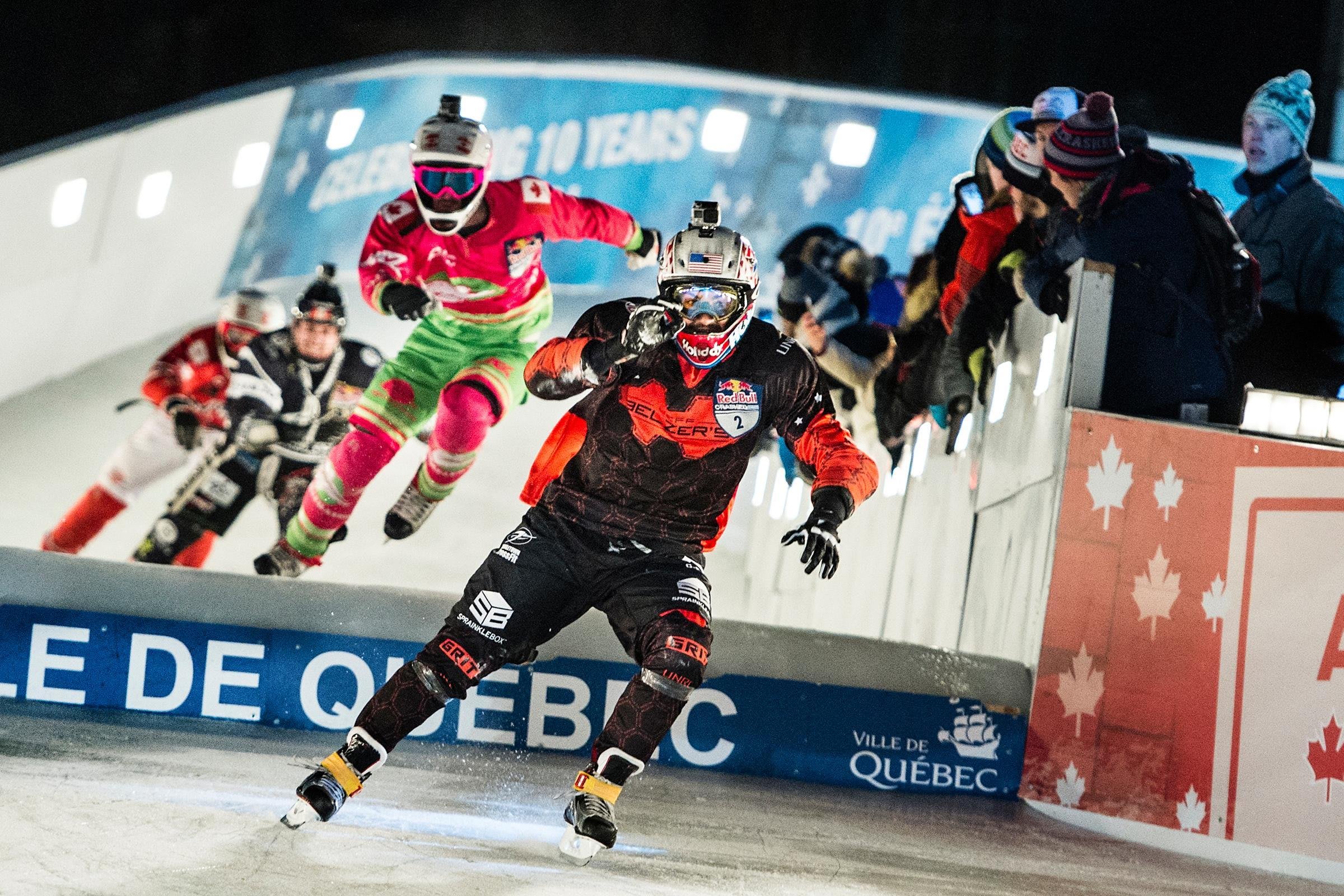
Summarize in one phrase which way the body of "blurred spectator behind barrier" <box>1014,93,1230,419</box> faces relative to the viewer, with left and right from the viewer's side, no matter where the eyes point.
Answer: facing to the left of the viewer

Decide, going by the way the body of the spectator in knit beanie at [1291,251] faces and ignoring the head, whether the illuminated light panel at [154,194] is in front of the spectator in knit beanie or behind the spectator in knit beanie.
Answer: in front

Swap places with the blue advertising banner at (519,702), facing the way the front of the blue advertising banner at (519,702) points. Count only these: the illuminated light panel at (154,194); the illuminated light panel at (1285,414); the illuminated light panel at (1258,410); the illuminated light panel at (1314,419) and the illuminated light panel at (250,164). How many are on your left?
3

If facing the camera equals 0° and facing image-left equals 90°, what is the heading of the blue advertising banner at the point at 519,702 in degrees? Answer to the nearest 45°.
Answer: approximately 0°

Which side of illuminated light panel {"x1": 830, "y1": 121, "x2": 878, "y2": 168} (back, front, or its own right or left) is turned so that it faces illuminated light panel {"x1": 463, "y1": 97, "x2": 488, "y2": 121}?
right

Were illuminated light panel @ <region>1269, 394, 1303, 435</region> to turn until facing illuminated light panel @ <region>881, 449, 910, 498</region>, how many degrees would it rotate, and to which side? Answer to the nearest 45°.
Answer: approximately 135° to its right

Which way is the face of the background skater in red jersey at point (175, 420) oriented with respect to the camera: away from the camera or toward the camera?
toward the camera

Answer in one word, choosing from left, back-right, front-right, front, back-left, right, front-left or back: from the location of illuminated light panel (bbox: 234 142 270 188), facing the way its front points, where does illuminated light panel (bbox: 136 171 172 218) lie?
right

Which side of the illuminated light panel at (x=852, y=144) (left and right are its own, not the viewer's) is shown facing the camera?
front

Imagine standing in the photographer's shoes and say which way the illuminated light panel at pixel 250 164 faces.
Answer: facing the viewer

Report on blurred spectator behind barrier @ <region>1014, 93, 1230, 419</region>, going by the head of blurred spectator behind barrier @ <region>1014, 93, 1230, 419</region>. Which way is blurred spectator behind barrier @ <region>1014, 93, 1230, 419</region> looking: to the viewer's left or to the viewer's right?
to the viewer's left
